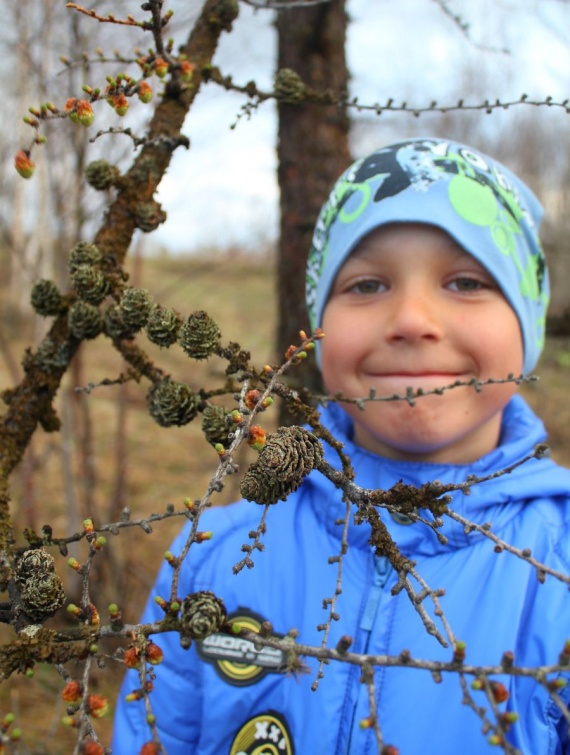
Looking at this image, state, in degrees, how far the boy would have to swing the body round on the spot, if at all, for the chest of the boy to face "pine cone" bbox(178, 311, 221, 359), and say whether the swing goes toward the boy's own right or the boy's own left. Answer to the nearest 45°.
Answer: approximately 45° to the boy's own right

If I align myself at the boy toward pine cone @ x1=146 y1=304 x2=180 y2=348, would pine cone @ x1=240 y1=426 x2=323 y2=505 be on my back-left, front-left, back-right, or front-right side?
front-left

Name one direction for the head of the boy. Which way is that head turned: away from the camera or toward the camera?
toward the camera

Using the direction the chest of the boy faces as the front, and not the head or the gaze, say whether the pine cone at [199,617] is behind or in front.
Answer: in front

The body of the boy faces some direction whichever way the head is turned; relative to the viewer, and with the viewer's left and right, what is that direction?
facing the viewer
